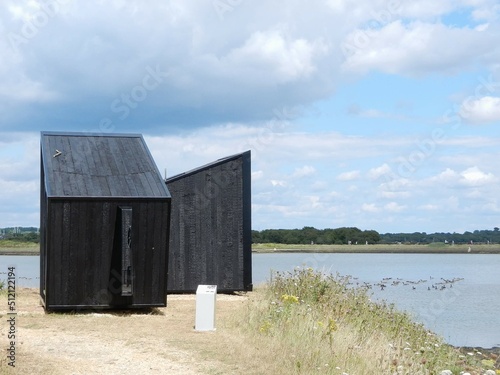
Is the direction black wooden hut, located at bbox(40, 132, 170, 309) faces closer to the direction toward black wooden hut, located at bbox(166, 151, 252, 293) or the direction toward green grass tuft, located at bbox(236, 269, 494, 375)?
the green grass tuft

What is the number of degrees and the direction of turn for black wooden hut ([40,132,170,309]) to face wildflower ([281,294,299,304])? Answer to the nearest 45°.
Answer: approximately 45° to its left

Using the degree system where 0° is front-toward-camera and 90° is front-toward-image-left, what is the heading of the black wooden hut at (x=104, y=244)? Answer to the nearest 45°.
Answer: approximately 0°

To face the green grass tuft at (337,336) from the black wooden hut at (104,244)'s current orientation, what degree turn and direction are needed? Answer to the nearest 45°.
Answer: approximately 45° to its left

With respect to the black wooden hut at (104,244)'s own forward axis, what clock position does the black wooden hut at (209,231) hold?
the black wooden hut at (209,231) is roughly at 7 o'clock from the black wooden hut at (104,244).

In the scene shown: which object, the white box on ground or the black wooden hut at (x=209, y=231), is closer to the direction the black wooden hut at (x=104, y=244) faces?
the white box on ground

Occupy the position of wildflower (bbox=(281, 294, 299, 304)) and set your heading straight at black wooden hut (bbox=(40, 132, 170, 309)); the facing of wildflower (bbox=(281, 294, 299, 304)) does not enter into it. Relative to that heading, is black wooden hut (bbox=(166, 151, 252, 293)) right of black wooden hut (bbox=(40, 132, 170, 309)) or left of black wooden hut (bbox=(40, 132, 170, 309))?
right

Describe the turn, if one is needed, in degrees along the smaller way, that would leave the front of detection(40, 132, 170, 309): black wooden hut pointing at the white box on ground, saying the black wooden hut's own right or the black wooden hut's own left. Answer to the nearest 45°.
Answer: approximately 45° to the black wooden hut's own left
